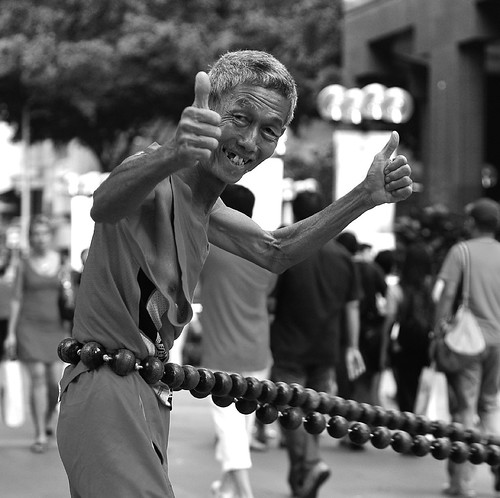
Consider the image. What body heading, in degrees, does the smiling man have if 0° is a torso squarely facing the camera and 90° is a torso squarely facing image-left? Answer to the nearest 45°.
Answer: approximately 315°

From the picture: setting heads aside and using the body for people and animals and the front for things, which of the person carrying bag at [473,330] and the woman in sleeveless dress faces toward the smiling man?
the woman in sleeveless dress

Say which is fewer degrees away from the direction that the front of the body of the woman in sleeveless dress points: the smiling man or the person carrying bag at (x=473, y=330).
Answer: the smiling man

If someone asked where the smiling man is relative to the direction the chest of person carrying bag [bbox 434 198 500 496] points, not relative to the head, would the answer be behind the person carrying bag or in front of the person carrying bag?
behind

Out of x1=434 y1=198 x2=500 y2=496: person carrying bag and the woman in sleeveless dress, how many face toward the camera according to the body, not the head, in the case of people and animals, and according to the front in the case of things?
1

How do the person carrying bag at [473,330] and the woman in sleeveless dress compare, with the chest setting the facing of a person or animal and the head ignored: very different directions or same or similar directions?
very different directions

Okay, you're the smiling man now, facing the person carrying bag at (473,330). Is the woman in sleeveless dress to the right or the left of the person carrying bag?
left

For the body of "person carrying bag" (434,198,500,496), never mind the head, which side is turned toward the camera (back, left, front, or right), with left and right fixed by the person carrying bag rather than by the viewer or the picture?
back

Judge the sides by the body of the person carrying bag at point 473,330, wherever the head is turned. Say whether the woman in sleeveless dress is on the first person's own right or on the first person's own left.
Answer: on the first person's own left

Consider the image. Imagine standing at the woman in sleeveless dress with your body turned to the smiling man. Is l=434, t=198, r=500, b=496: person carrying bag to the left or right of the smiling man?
left
